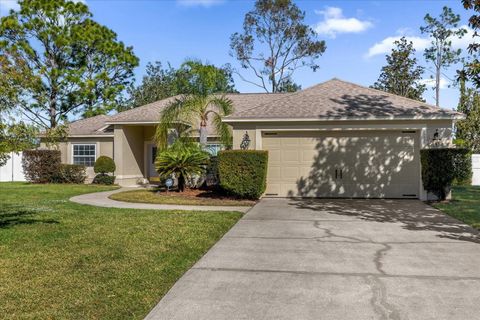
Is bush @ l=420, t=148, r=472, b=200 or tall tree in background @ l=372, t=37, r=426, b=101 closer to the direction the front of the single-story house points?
the bush

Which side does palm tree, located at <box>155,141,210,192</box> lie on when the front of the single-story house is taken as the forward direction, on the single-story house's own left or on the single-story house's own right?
on the single-story house's own right

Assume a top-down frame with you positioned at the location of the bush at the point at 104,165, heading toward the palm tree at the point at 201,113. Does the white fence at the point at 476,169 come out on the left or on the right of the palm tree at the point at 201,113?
left

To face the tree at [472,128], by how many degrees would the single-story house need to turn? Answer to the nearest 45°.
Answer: approximately 135° to its left

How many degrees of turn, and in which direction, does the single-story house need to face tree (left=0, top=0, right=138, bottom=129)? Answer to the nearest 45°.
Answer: approximately 135° to its right

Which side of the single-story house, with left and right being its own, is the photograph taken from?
front

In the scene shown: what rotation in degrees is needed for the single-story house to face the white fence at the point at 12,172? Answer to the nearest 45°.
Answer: approximately 135° to its right

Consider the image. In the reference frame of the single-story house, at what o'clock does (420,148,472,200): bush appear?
The bush is roughly at 10 o'clock from the single-story house.

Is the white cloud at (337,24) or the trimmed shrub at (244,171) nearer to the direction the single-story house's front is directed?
the trimmed shrub

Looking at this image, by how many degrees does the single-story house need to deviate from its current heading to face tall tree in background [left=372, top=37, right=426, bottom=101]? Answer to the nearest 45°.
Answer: approximately 135° to its left
